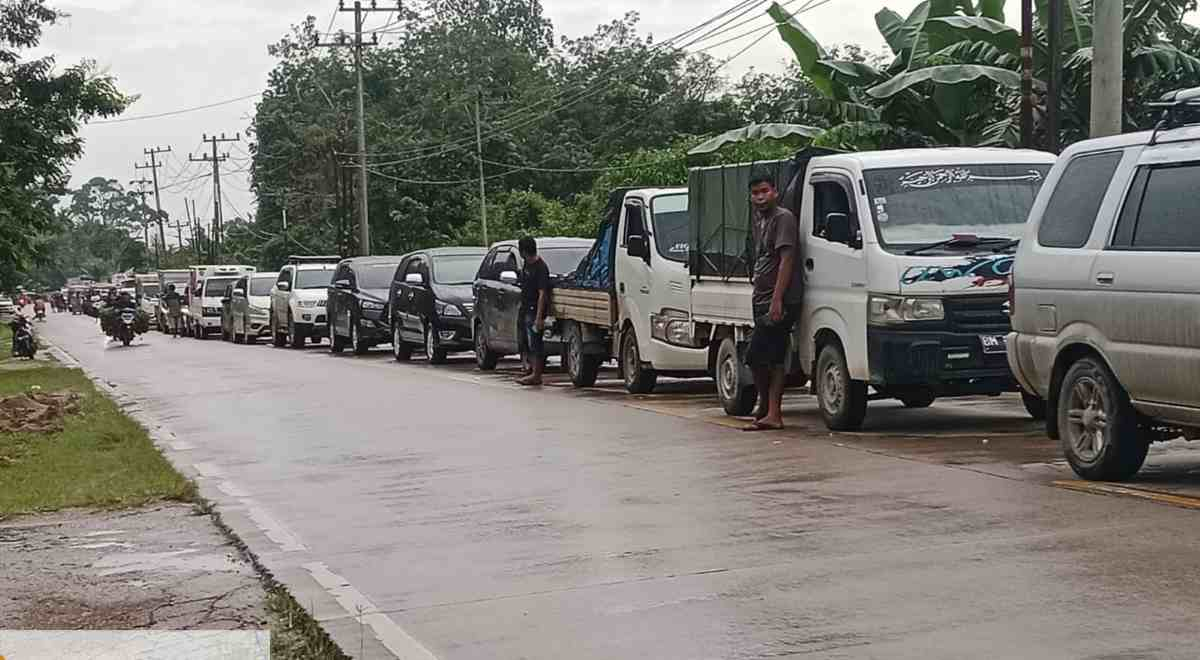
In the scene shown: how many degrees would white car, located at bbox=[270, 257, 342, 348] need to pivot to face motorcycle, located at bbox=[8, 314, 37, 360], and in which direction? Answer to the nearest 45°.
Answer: approximately 135° to its right

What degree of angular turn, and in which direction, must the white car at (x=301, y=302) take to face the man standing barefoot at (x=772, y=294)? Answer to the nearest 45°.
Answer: approximately 45° to its right

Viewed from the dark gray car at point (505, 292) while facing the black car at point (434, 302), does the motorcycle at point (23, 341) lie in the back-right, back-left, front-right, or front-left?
front-left

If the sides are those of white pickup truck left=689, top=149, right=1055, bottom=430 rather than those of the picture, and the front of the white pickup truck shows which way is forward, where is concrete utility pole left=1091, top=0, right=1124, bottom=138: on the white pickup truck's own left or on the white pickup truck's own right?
on the white pickup truck's own left

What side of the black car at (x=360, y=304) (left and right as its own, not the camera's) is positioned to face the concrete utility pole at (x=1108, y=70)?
front

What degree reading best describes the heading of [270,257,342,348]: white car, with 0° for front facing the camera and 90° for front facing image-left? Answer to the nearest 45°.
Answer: approximately 315°

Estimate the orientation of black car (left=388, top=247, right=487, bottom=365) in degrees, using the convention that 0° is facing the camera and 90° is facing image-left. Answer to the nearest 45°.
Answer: approximately 315°

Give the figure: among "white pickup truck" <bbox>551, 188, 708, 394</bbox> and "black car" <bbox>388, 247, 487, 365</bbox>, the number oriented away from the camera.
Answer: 0

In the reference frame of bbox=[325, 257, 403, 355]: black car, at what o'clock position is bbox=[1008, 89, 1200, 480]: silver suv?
The silver suv is roughly at 1 o'clock from the black car.

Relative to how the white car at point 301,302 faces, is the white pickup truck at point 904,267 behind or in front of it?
in front

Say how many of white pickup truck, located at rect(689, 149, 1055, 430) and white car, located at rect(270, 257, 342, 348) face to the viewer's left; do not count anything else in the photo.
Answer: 0

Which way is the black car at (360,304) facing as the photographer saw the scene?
facing the viewer and to the right of the viewer
